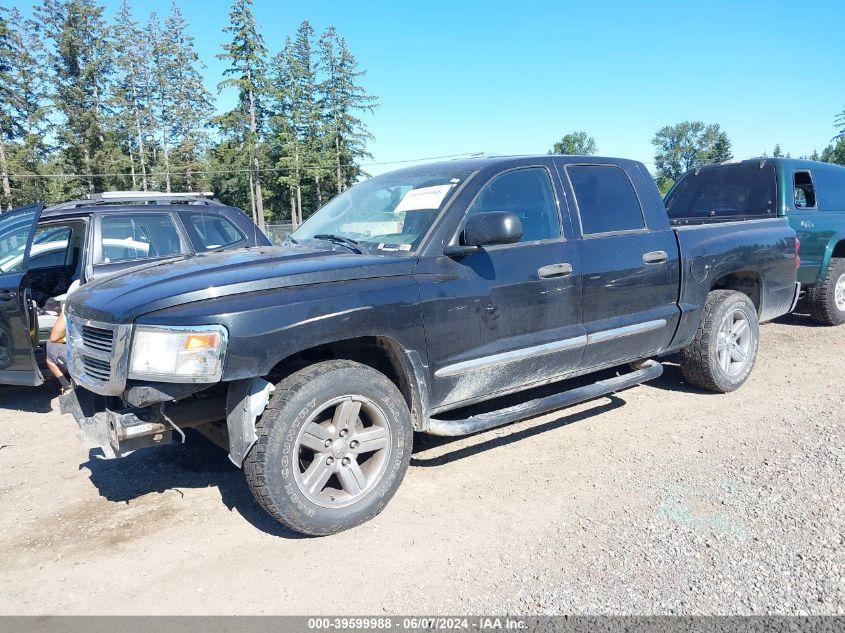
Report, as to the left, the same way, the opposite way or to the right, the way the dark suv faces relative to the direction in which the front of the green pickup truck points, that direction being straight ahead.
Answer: the opposite way

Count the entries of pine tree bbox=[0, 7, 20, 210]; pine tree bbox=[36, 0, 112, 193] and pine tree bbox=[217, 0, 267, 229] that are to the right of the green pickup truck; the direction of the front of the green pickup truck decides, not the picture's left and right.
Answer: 0

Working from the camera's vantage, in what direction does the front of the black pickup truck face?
facing the viewer and to the left of the viewer

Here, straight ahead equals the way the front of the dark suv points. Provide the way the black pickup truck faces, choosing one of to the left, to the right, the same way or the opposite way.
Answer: the same way

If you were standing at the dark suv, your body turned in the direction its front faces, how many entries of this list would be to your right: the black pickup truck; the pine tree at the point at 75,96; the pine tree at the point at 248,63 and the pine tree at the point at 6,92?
3

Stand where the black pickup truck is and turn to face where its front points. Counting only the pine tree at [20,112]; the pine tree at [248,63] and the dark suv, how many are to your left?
0

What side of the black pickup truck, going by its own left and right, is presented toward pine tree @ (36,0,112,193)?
right

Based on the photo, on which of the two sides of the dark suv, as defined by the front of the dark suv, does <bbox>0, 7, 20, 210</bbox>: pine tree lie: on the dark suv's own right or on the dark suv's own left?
on the dark suv's own right

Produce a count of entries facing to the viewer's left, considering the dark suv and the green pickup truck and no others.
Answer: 1

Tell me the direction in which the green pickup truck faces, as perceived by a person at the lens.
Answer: facing away from the viewer and to the right of the viewer

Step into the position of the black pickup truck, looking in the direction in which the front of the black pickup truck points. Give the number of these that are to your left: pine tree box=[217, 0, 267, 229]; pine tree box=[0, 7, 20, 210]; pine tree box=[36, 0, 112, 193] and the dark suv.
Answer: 0

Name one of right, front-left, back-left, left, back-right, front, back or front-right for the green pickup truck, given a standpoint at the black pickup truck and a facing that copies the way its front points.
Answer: back

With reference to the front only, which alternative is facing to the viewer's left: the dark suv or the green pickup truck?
the dark suv

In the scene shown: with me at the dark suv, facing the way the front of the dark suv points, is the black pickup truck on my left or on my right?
on my left

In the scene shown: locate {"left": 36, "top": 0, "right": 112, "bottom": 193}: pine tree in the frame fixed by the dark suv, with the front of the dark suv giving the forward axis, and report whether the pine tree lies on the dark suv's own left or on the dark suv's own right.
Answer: on the dark suv's own right

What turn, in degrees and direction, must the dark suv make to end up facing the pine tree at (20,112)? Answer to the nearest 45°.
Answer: approximately 90° to its right

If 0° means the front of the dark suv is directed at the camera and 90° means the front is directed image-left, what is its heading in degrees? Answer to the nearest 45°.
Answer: approximately 90°
